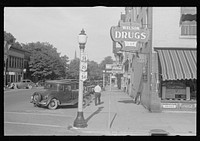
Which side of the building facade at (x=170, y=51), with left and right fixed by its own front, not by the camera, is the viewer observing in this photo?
front

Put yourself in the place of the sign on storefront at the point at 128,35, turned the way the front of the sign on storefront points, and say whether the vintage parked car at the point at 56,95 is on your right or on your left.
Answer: on your right

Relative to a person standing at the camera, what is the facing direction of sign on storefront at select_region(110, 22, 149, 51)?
facing the viewer

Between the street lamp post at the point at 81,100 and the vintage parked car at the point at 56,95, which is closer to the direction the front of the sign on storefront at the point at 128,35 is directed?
the street lamp post

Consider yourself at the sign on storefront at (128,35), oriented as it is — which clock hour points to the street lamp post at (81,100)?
The street lamp post is roughly at 1 o'clock from the sign on storefront.

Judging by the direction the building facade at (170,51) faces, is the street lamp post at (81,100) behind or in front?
in front
